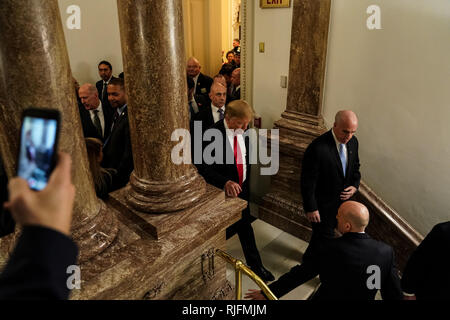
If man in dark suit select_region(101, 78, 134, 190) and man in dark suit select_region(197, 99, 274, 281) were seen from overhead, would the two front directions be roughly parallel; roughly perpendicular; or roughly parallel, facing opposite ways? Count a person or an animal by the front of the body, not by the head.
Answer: roughly perpendicular

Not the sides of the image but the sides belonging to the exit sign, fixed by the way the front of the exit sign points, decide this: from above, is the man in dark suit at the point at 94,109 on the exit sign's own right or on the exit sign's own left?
on the exit sign's own right

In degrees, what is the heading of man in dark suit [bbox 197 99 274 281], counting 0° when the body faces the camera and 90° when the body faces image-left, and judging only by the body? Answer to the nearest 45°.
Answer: approximately 315°

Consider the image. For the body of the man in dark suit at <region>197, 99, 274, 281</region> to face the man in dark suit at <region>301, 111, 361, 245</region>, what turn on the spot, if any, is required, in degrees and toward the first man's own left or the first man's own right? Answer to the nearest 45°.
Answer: approximately 45° to the first man's own left

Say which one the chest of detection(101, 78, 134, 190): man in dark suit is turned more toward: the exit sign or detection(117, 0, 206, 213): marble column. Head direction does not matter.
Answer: the marble column

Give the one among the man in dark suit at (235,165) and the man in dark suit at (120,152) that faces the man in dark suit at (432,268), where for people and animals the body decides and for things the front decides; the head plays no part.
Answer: the man in dark suit at (235,165)
